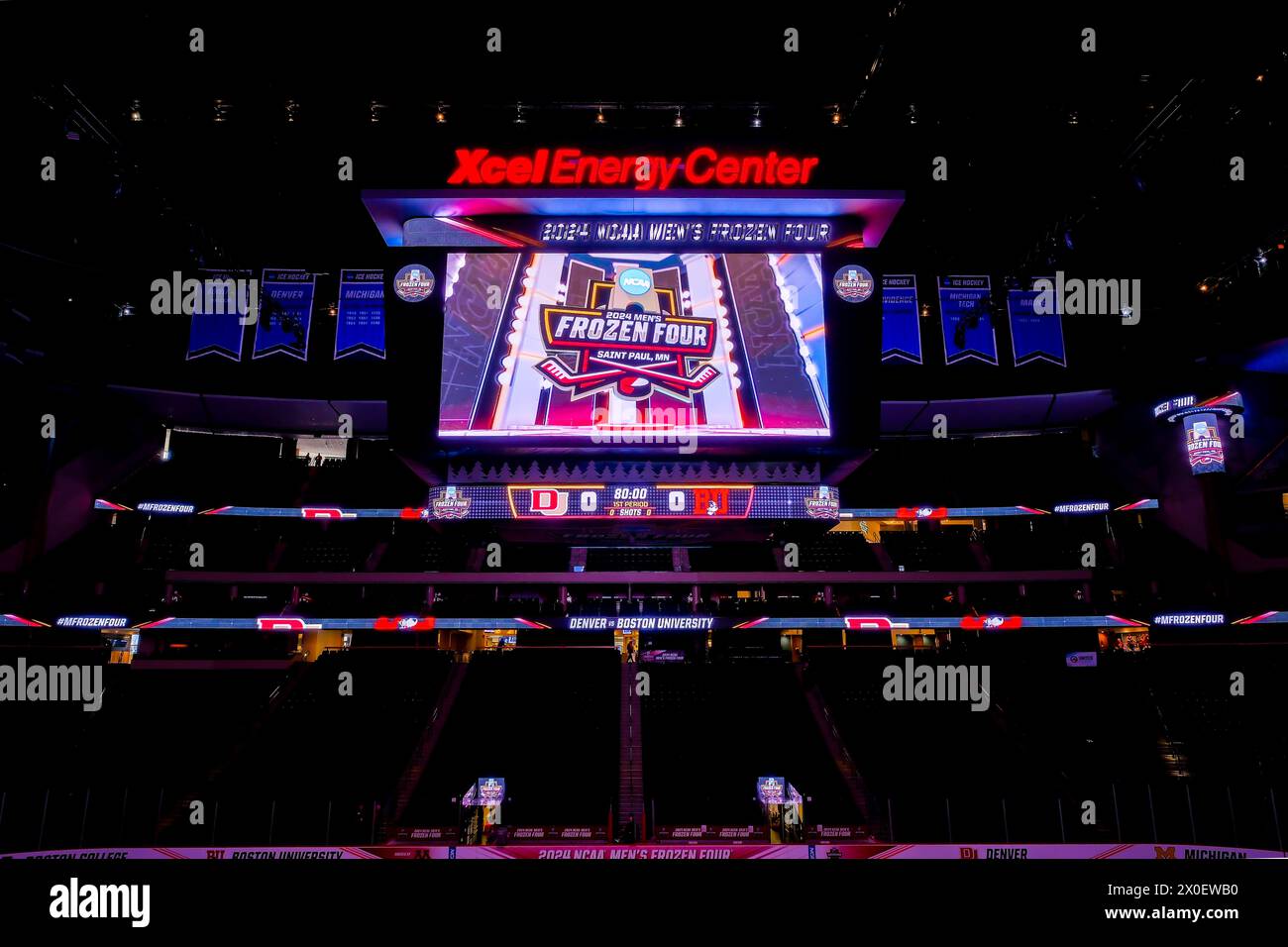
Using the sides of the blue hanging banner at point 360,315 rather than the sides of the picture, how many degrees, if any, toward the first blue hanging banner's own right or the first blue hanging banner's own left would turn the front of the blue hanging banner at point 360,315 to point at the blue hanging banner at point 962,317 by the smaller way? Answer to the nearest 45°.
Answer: approximately 90° to the first blue hanging banner's own left

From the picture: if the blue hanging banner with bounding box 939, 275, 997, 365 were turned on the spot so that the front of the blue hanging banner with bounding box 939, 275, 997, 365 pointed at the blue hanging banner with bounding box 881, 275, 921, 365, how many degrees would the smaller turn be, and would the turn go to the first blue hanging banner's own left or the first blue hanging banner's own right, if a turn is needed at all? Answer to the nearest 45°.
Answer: approximately 45° to the first blue hanging banner's own right

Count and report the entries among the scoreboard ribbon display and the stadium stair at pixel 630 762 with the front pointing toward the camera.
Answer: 2

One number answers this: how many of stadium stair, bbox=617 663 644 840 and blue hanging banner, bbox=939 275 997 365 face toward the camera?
2

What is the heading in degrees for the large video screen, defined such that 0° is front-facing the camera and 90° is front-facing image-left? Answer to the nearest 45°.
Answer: approximately 0°

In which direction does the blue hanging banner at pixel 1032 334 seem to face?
toward the camera

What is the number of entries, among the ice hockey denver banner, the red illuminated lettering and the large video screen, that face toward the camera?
3

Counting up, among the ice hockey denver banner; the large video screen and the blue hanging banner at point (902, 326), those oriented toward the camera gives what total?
3

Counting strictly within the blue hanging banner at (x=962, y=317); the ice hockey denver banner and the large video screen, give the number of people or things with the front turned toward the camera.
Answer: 3

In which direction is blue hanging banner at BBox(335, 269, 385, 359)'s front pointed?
toward the camera

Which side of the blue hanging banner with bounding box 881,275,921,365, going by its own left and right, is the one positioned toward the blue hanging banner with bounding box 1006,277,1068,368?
left

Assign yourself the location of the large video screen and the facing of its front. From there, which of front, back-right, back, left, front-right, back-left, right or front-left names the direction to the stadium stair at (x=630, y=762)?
back
